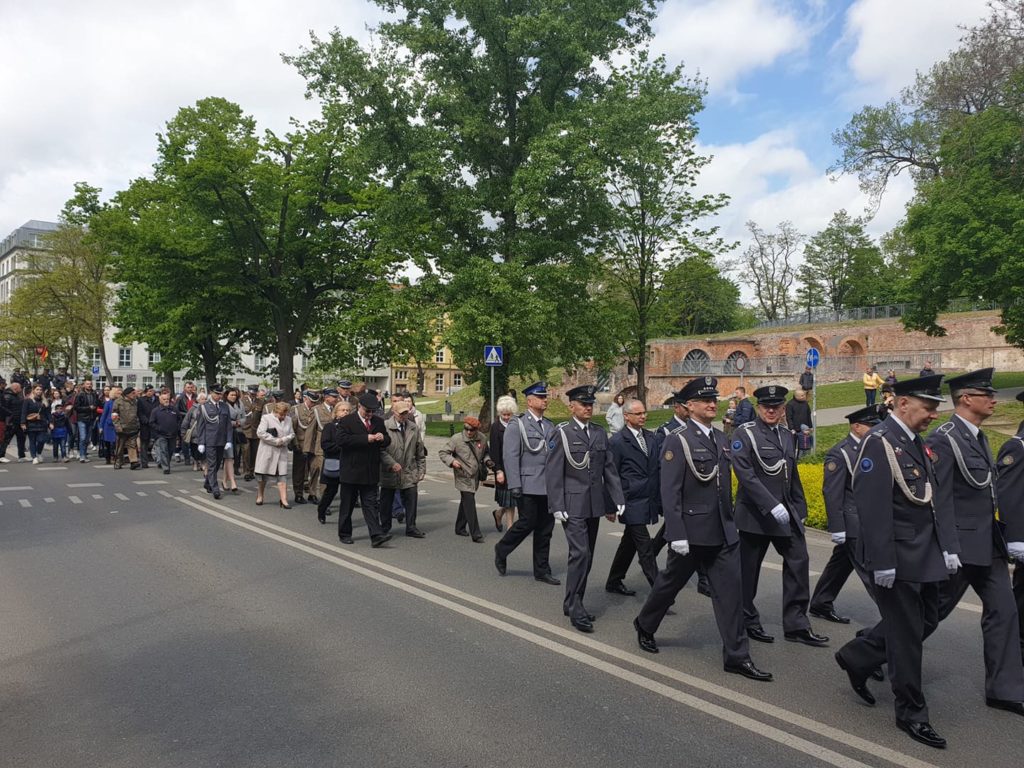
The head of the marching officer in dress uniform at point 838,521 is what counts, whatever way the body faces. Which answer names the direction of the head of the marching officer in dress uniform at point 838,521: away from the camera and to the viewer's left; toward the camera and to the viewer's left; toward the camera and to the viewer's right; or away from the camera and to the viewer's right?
toward the camera and to the viewer's right

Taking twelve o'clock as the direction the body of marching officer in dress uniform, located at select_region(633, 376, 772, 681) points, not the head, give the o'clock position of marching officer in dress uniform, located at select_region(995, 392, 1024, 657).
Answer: marching officer in dress uniform, located at select_region(995, 392, 1024, 657) is roughly at 10 o'clock from marching officer in dress uniform, located at select_region(633, 376, 772, 681).

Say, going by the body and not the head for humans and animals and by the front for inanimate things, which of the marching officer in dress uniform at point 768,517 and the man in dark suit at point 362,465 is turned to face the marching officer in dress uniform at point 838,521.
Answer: the man in dark suit

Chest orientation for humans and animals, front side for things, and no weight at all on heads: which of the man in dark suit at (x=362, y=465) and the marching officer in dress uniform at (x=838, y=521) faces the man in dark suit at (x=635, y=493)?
the man in dark suit at (x=362, y=465)

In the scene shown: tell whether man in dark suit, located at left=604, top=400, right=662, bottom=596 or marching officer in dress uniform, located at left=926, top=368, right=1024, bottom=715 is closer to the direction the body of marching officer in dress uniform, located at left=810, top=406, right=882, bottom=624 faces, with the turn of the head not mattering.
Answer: the marching officer in dress uniform

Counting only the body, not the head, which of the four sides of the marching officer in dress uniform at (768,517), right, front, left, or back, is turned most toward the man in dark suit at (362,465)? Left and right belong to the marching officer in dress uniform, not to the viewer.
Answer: back

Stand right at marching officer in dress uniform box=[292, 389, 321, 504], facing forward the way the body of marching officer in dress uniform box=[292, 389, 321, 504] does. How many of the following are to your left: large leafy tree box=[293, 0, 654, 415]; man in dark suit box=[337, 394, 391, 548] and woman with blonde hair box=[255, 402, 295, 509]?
1

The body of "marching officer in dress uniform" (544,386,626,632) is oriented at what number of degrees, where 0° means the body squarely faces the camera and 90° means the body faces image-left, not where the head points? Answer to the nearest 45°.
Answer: approximately 315°

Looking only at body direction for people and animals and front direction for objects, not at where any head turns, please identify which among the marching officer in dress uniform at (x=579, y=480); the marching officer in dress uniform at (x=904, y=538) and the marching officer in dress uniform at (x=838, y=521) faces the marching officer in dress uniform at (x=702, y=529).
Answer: the marching officer in dress uniform at (x=579, y=480)

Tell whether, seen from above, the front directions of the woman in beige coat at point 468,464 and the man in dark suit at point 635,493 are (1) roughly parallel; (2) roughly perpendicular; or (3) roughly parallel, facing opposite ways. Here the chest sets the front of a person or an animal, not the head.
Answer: roughly parallel

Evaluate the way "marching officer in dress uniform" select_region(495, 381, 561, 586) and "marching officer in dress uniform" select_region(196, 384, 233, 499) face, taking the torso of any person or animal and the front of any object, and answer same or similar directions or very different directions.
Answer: same or similar directions

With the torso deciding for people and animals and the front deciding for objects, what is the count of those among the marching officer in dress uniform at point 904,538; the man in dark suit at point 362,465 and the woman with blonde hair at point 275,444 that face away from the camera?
0

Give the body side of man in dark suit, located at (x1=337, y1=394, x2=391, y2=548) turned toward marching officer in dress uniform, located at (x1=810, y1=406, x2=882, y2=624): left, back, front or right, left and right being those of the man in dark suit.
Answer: front

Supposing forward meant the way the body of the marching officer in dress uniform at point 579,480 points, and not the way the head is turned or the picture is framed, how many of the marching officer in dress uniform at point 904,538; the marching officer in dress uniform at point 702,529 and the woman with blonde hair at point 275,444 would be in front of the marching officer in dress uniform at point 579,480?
2

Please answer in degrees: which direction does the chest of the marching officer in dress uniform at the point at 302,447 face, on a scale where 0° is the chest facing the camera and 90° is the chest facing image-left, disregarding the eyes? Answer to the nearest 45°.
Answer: approximately 315°

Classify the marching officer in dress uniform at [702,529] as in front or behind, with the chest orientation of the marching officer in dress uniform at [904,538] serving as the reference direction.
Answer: behind

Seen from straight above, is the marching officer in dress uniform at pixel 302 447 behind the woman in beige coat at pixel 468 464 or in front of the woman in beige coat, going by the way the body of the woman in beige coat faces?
behind

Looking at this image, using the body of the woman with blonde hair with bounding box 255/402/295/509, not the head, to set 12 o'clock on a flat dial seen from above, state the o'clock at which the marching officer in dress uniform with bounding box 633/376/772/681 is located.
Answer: The marching officer in dress uniform is roughly at 1 o'clock from the woman with blonde hair.

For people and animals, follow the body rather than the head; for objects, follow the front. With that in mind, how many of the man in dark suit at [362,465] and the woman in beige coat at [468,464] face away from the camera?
0
